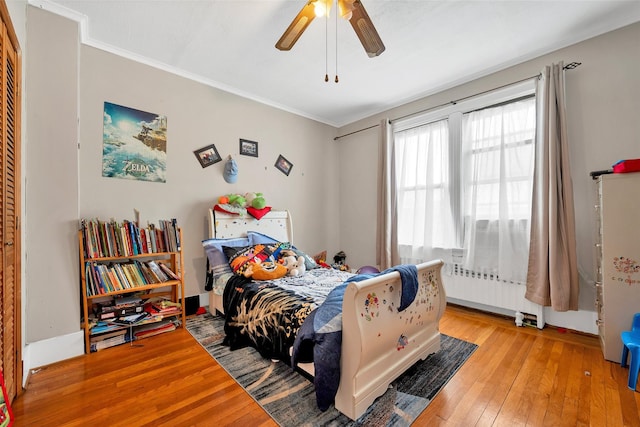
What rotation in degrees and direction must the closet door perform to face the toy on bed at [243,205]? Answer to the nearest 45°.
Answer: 0° — it already faces it

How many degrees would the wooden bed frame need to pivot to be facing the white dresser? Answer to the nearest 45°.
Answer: approximately 45° to its left

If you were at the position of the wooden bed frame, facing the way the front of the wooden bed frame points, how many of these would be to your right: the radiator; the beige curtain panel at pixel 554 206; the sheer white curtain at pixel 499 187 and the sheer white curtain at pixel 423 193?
0

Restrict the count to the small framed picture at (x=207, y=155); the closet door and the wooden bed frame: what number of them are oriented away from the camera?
0

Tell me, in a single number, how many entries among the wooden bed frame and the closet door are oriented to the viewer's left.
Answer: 0

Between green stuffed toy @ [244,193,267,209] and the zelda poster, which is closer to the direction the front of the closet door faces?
the green stuffed toy

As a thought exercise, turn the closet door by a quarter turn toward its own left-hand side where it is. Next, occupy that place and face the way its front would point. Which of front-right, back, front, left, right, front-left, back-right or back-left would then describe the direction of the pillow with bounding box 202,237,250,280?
right

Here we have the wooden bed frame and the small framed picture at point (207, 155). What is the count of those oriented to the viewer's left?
0

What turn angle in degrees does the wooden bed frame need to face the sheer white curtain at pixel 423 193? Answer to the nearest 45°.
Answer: approximately 90° to its left

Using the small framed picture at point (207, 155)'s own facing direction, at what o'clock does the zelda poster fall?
The zelda poster is roughly at 4 o'clock from the small framed picture.

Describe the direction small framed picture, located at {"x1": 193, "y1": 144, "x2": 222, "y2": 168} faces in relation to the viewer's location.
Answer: facing the viewer and to the right of the viewer

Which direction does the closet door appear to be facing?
to the viewer's right

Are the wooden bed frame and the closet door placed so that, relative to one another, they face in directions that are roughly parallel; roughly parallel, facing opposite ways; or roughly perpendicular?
roughly perpendicular

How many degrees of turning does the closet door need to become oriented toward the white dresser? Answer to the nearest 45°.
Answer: approximately 45° to its right
